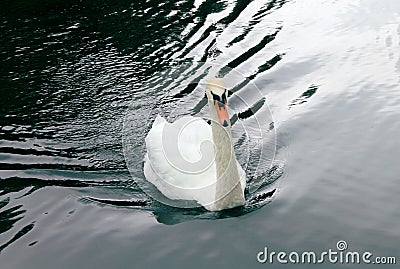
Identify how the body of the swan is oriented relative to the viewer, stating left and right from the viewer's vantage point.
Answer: facing the viewer and to the right of the viewer
